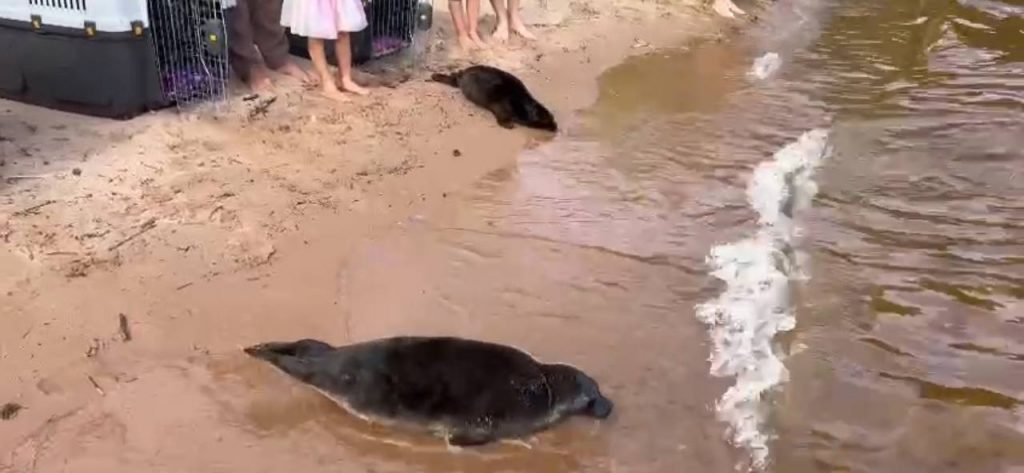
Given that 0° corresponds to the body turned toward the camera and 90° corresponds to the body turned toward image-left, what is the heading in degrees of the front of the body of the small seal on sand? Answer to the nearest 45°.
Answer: approximately 315°

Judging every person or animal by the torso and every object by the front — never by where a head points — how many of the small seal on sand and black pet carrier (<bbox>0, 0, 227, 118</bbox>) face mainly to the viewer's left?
0

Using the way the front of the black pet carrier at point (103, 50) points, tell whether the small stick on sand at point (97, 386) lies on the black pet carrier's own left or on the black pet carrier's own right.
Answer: on the black pet carrier's own right

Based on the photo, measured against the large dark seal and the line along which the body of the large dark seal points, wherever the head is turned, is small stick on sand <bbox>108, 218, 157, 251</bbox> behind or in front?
behind

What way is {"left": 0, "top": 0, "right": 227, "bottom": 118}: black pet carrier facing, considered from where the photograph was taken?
facing the viewer and to the right of the viewer

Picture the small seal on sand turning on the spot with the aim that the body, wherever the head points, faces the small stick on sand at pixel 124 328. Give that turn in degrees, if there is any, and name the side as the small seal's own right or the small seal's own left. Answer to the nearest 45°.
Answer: approximately 90° to the small seal's own right

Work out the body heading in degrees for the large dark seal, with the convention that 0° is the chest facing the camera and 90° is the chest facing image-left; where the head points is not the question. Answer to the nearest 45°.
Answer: approximately 270°

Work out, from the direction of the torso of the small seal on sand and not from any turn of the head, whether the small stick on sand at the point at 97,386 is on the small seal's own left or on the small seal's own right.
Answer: on the small seal's own right

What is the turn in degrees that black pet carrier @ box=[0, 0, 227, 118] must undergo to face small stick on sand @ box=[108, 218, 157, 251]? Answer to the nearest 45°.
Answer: approximately 45° to its right

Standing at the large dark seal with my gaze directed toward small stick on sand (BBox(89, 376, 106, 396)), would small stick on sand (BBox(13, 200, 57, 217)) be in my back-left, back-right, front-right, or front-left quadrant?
front-right

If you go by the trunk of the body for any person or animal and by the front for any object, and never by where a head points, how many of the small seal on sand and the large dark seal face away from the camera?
0

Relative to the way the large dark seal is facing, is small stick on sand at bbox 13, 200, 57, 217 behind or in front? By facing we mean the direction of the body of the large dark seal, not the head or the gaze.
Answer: behind

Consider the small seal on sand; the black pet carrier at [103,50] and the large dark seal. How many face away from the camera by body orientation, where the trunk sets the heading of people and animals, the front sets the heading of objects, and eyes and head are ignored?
0

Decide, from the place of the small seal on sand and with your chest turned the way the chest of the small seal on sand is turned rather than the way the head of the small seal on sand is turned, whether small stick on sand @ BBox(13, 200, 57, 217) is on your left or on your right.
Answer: on your right
